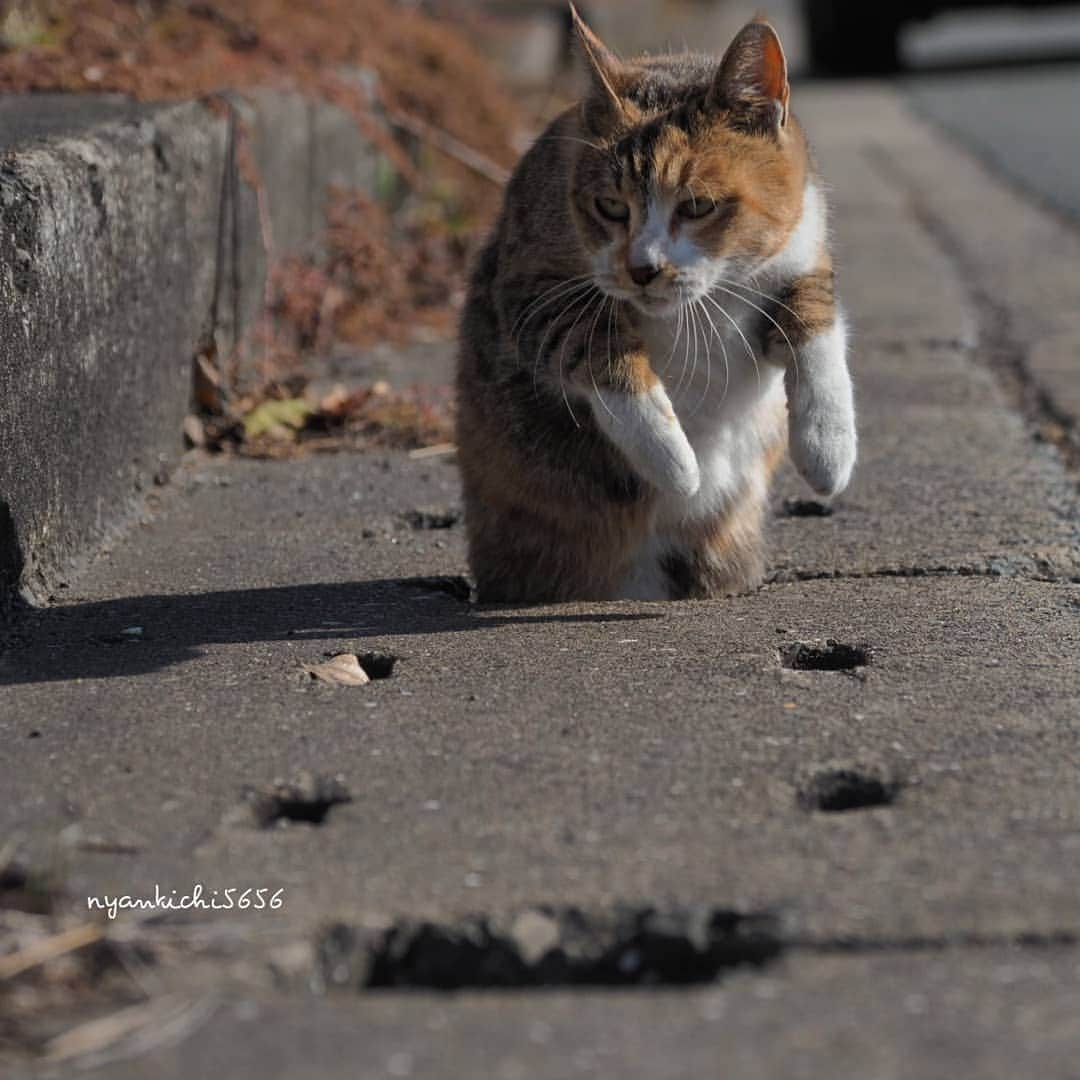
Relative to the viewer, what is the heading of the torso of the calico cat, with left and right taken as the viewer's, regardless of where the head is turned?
facing the viewer and to the right of the viewer

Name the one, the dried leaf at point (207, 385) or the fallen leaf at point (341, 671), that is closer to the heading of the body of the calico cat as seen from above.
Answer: the fallen leaf

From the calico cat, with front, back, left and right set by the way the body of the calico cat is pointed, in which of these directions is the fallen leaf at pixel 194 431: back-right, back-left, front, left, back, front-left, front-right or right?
back

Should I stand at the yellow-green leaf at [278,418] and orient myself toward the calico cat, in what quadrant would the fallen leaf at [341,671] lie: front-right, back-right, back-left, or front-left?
front-right

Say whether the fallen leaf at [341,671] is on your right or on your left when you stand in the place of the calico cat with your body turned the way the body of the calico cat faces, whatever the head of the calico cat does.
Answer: on your right

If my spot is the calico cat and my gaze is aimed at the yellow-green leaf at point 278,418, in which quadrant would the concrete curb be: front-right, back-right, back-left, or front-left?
front-left

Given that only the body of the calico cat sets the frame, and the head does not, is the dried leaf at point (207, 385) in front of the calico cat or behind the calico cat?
behind

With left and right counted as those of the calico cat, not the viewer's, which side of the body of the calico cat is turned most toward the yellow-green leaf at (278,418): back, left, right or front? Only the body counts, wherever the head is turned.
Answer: back
